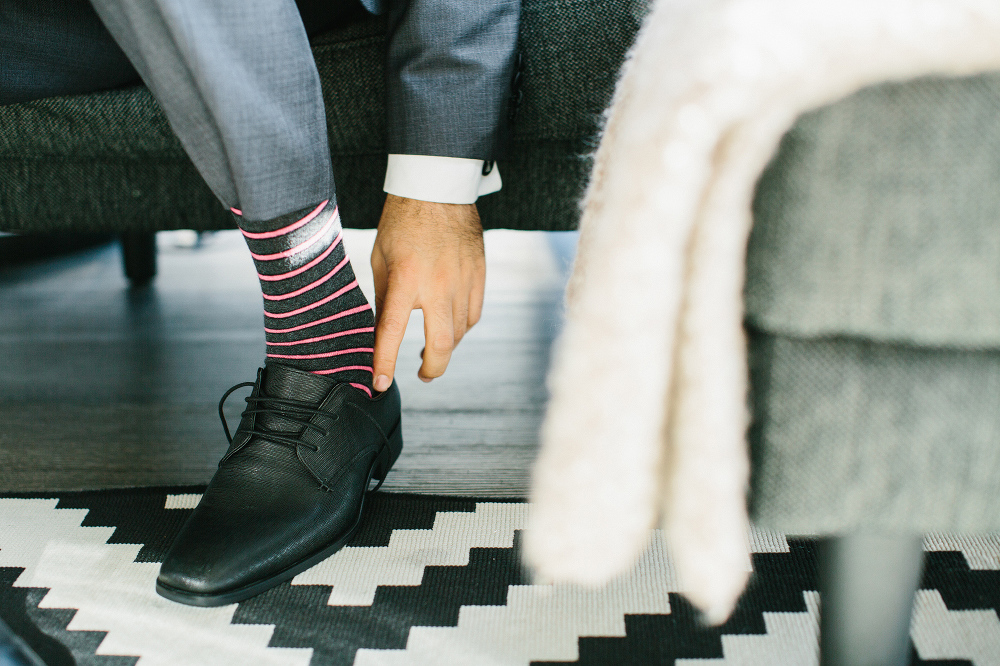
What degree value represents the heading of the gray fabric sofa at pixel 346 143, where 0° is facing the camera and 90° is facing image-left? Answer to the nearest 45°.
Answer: approximately 0°
